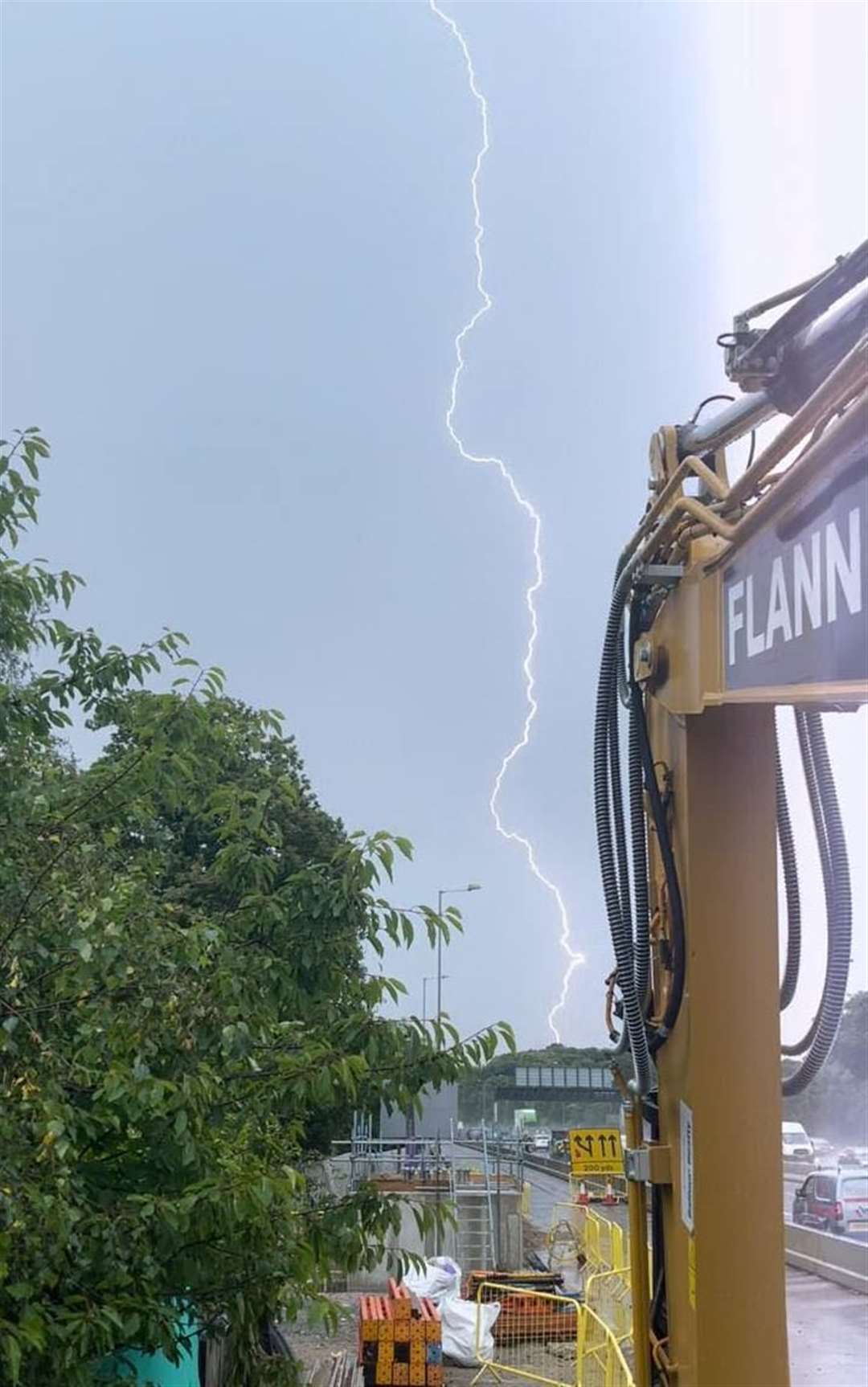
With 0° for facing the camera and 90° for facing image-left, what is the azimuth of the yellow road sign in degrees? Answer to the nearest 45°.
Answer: approximately 0°

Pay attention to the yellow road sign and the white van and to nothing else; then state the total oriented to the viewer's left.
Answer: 0

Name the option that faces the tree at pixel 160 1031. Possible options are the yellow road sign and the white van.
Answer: the yellow road sign

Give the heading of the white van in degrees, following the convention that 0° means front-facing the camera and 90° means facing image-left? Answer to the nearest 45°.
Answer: approximately 315°
